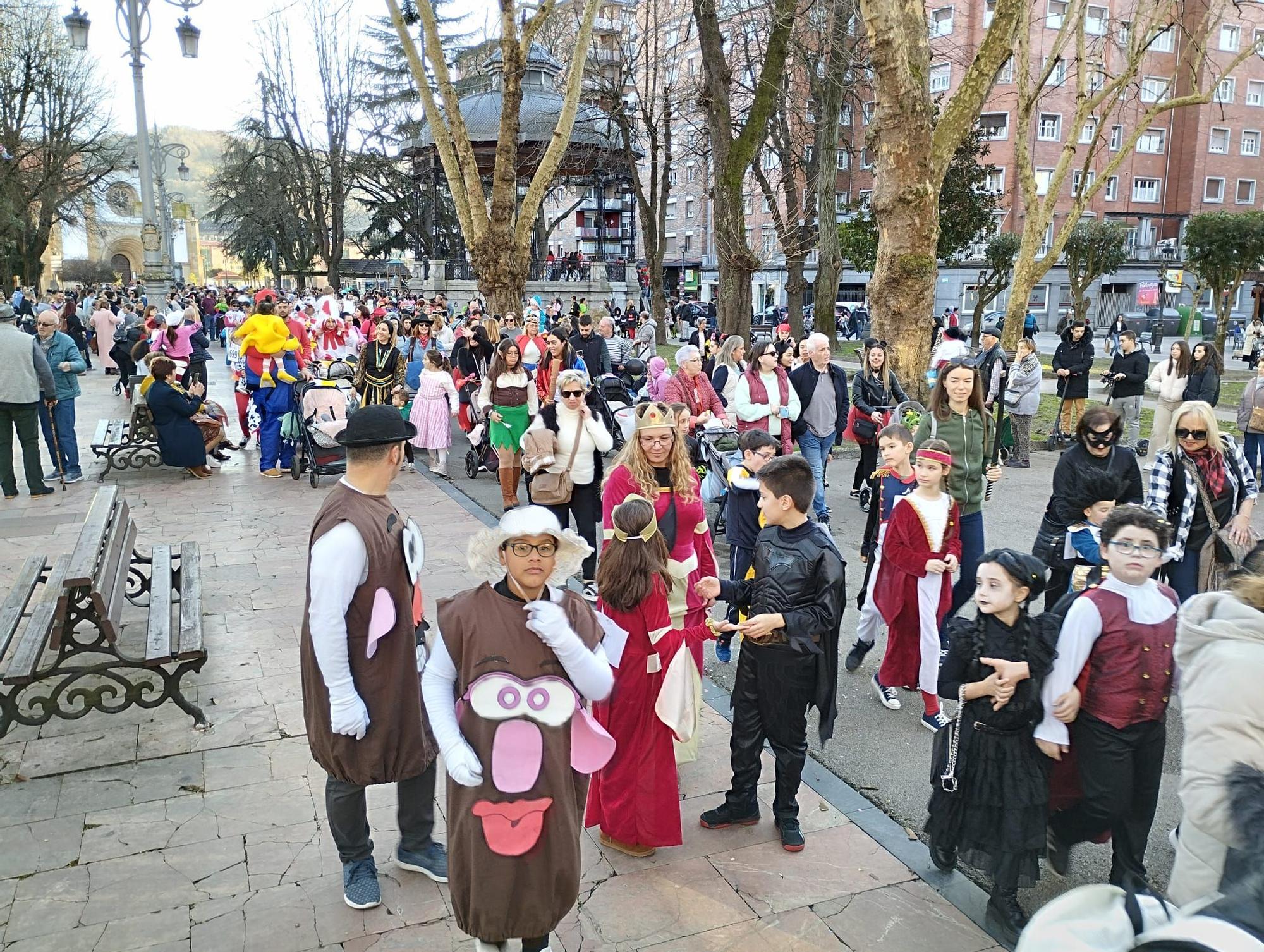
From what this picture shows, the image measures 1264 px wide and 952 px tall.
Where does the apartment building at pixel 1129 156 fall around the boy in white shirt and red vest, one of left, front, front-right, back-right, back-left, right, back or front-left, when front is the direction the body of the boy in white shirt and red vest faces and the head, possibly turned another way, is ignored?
back-left

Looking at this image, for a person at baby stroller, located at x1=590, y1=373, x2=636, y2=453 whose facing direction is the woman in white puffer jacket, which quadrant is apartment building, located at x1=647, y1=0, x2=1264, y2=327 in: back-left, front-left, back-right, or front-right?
back-left

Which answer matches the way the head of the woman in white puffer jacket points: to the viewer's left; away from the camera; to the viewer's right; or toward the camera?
away from the camera

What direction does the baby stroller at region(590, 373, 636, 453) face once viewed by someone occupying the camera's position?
facing the viewer and to the right of the viewer

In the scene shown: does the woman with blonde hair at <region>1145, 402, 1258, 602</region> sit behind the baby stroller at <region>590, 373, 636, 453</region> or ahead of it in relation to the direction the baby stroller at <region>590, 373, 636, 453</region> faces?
ahead

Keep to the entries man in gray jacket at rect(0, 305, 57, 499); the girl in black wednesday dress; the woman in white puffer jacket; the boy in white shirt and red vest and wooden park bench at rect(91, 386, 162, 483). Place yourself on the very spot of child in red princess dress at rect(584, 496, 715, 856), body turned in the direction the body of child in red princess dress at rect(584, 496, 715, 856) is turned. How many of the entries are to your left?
2

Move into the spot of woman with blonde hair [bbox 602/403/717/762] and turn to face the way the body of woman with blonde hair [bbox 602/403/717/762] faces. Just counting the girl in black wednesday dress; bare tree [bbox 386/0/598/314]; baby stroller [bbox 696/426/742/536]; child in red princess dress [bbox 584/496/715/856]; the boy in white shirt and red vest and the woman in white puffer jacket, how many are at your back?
2

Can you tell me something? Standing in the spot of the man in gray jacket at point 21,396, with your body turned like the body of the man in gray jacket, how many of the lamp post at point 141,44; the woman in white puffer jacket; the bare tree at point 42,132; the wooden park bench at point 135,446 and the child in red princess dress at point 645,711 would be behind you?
2

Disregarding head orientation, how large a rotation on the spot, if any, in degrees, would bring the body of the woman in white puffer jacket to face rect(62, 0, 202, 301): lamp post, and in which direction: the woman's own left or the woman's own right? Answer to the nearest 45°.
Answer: approximately 90° to the woman's own left
